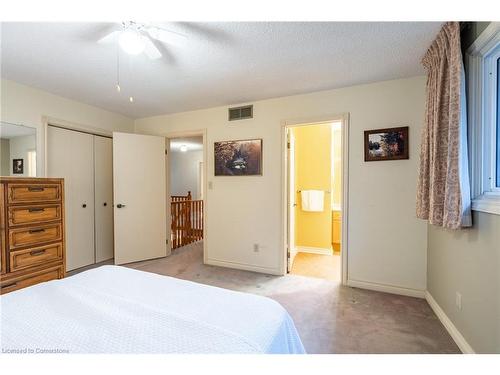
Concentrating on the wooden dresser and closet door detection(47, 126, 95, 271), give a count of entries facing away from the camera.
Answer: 0

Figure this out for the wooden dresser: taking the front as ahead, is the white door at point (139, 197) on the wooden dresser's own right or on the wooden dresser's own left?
on the wooden dresser's own left

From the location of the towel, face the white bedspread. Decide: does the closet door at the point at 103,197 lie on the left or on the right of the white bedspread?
right

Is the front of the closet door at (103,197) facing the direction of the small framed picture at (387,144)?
yes

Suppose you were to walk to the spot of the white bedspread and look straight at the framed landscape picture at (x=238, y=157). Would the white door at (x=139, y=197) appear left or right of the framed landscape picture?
left

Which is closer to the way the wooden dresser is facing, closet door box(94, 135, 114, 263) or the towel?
the towel

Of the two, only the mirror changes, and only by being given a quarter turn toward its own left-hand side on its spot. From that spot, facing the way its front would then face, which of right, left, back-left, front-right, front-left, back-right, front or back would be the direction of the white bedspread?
back-right

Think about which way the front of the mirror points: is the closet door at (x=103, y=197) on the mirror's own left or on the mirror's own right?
on the mirror's own left

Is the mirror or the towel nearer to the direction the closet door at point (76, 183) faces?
the towel

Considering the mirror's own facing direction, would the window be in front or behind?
in front

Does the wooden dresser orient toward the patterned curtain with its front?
yes

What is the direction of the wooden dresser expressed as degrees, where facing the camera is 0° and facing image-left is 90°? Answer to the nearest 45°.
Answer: approximately 315°
